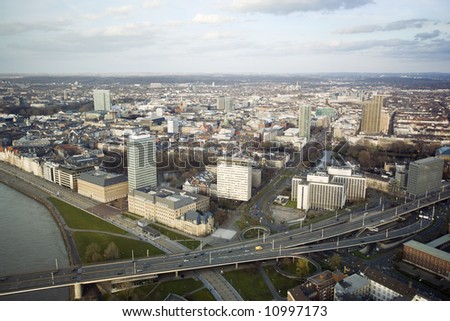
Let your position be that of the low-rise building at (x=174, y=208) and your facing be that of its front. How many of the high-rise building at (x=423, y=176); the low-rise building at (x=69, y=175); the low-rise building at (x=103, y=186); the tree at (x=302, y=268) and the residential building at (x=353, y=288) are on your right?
2

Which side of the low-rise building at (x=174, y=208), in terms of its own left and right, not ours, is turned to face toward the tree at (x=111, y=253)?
front

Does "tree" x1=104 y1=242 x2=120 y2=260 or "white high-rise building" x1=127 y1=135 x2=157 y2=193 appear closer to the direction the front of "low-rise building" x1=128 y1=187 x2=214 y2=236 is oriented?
the tree

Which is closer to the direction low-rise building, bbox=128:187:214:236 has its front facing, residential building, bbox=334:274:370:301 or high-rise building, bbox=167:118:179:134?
the residential building

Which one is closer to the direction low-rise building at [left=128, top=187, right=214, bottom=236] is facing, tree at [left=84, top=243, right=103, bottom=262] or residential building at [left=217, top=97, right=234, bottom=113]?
the tree

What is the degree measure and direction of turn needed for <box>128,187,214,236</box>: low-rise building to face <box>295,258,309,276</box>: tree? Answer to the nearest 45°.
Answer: approximately 90° to its left

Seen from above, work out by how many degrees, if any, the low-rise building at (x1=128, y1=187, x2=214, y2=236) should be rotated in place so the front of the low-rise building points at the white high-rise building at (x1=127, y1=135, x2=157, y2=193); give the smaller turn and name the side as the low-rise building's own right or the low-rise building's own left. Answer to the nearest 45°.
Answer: approximately 90° to the low-rise building's own right

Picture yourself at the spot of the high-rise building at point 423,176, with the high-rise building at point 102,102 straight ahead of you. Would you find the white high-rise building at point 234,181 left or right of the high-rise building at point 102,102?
left

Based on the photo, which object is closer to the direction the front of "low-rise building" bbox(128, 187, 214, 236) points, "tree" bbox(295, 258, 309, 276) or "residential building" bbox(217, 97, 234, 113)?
the tree

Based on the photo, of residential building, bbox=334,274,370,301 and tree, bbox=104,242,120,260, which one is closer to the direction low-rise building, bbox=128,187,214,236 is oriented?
the tree

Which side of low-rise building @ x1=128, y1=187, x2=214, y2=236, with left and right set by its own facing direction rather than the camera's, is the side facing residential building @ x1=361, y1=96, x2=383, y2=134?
back

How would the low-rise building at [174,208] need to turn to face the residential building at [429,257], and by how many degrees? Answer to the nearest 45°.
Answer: approximately 90° to its left

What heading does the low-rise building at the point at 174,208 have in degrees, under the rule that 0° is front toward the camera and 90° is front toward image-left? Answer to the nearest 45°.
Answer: approximately 45°

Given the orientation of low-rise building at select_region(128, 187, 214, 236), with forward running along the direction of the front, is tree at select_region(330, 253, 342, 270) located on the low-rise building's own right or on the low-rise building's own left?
on the low-rise building's own left

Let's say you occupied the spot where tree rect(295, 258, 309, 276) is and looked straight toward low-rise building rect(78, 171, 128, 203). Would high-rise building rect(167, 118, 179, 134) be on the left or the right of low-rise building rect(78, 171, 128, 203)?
right

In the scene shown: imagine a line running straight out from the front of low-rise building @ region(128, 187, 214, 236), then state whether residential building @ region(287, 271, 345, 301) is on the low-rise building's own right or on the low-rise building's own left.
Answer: on the low-rise building's own left

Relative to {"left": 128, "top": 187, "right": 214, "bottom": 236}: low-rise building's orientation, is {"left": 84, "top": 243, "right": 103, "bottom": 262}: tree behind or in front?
in front

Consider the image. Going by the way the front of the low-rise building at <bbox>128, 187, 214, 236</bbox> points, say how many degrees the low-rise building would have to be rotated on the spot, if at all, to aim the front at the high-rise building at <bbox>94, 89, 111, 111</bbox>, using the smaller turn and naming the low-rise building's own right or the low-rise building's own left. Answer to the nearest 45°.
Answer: approximately 135° to the low-rise building's own right
